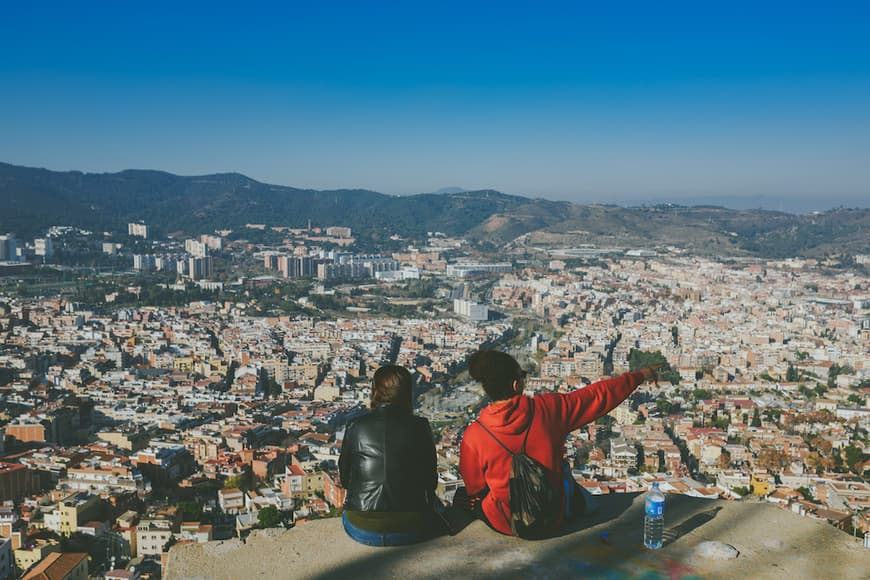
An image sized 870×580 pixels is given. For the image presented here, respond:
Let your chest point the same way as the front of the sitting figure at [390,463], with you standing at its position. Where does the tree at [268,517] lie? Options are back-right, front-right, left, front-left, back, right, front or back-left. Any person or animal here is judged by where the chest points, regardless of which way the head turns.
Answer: front

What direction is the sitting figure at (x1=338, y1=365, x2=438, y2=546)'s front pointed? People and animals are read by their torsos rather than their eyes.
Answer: away from the camera

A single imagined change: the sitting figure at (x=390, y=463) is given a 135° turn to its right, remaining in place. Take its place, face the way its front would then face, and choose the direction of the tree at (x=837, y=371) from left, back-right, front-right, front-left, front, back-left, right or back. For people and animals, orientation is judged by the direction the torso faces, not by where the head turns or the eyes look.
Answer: left

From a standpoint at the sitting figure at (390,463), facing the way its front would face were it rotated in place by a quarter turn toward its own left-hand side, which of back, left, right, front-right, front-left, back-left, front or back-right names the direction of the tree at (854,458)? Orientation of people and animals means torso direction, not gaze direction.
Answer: back-right

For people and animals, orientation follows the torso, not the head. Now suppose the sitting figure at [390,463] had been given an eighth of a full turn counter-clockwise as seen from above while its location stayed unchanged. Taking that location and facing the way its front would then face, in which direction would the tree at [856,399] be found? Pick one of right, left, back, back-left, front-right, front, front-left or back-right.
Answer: right

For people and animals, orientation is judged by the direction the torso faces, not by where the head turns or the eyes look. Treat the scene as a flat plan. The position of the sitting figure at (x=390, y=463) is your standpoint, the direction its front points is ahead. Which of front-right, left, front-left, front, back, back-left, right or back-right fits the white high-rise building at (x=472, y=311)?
front

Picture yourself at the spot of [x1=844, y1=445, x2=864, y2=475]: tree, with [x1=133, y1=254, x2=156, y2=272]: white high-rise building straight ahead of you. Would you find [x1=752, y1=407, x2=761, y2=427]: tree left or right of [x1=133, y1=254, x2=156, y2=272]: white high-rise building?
right

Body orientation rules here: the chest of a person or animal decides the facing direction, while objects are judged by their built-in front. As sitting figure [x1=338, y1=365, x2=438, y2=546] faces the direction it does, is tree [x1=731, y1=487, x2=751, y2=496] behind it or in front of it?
in front

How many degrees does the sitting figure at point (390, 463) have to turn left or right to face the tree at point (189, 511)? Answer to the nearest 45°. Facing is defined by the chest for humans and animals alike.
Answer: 0° — it already faces it

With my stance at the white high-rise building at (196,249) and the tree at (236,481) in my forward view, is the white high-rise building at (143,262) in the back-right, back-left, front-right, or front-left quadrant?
front-right

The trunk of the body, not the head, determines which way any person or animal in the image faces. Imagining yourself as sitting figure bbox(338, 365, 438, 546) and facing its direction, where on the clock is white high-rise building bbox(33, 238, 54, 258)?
The white high-rise building is roughly at 11 o'clock from the sitting figure.

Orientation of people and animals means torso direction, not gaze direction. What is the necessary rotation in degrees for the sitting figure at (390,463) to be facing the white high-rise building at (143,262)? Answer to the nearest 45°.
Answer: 0° — it already faces it

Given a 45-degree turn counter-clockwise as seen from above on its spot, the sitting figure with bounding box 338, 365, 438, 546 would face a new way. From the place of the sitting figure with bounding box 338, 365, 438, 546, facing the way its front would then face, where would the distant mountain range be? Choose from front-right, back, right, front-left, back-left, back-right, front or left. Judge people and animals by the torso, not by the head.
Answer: front-right
